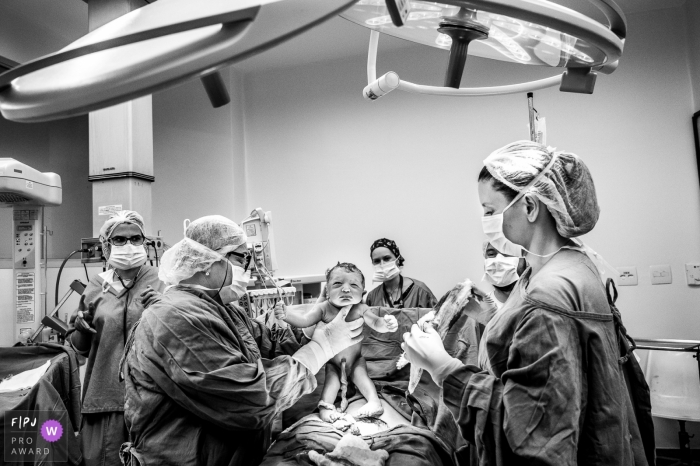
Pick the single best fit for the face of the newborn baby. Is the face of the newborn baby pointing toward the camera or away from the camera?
toward the camera

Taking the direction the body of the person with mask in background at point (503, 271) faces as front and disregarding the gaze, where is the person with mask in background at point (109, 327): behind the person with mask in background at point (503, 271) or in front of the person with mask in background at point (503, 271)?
in front

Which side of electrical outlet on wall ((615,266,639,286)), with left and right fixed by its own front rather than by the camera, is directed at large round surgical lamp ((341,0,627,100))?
front

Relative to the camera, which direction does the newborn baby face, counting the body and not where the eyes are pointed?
toward the camera

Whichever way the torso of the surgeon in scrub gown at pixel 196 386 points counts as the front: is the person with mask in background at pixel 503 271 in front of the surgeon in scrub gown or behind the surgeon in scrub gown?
in front

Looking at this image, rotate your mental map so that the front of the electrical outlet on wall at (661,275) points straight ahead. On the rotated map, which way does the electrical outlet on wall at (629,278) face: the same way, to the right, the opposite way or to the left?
the same way

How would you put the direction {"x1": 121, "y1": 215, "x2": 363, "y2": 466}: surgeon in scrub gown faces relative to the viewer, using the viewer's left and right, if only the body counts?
facing to the right of the viewer

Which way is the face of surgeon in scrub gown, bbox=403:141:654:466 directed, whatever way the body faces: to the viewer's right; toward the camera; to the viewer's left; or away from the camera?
to the viewer's left

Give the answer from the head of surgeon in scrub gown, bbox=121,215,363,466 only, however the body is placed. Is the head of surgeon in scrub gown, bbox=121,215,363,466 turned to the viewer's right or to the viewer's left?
to the viewer's right

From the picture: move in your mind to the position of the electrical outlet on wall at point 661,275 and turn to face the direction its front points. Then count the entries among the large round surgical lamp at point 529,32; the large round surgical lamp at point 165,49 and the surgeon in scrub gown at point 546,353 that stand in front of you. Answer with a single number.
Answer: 3

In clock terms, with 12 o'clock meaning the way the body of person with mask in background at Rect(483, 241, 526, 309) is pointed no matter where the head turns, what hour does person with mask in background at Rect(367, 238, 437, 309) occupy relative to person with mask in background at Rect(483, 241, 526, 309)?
person with mask in background at Rect(367, 238, 437, 309) is roughly at 3 o'clock from person with mask in background at Rect(483, 241, 526, 309).

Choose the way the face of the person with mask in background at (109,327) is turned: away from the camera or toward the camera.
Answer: toward the camera

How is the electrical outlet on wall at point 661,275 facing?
toward the camera

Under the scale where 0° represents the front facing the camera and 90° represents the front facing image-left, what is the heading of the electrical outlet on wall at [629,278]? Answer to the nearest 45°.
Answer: approximately 0°

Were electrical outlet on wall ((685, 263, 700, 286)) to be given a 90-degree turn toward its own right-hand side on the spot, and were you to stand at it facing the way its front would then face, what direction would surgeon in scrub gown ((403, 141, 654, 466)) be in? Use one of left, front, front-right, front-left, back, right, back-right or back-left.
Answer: left

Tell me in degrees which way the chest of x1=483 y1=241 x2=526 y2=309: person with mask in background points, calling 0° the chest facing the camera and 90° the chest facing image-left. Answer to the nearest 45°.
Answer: approximately 45°

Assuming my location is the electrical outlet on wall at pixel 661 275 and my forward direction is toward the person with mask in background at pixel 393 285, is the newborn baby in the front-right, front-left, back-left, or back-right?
front-left
